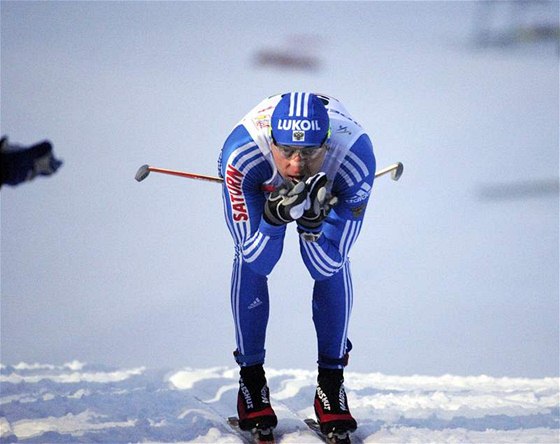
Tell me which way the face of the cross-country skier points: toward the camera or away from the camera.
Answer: toward the camera

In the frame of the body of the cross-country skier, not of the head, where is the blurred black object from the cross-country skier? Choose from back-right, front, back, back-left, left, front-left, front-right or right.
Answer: front-right

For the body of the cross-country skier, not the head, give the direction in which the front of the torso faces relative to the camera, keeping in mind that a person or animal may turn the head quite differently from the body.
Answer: toward the camera
